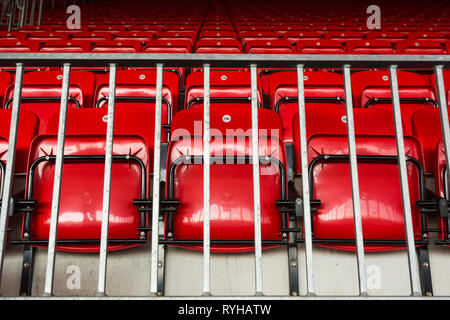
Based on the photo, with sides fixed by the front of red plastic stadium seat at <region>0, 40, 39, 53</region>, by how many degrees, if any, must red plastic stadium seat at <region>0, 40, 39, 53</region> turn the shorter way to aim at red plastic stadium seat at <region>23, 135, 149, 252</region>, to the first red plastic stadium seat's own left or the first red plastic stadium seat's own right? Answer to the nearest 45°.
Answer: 0° — it already faces it

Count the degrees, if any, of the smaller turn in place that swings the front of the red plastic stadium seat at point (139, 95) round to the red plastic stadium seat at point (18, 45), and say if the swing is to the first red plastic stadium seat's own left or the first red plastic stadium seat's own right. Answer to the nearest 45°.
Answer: approximately 135° to the first red plastic stadium seat's own right

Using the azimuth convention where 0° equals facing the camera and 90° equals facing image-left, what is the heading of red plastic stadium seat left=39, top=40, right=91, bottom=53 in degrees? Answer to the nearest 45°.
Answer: approximately 0°

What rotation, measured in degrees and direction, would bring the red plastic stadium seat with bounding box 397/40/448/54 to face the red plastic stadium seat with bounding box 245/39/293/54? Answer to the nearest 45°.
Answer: approximately 45° to its right

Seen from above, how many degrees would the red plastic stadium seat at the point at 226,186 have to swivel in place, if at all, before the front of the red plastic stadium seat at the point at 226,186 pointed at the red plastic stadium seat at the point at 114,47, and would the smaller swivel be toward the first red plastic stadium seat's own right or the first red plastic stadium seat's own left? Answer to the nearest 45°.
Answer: approximately 135° to the first red plastic stadium seat's own right

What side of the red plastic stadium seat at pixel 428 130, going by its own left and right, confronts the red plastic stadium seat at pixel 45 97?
right

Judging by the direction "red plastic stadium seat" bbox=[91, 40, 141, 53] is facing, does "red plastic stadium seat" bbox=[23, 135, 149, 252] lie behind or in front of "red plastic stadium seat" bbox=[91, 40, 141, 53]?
in front

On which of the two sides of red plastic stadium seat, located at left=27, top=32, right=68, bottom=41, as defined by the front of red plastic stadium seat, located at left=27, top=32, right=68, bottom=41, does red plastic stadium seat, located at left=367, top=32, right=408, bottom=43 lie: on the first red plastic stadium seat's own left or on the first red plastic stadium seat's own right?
on the first red plastic stadium seat's own left

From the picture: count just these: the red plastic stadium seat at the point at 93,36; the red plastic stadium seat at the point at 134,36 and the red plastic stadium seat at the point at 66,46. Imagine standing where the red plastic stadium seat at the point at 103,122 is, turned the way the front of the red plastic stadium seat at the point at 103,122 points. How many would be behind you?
3
